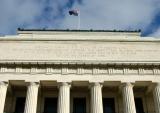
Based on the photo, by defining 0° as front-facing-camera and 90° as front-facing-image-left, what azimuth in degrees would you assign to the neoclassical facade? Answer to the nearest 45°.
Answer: approximately 0°
